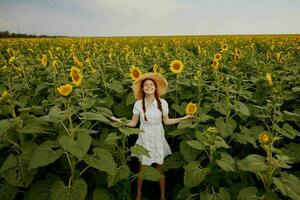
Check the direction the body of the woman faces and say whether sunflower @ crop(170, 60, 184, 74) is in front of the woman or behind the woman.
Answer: behind

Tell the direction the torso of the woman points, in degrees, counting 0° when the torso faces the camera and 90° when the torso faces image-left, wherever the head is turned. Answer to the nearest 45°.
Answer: approximately 0°

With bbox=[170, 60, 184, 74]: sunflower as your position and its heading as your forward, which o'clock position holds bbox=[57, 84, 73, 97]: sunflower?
bbox=[57, 84, 73, 97]: sunflower is roughly at 1 o'clock from bbox=[170, 60, 184, 74]: sunflower.

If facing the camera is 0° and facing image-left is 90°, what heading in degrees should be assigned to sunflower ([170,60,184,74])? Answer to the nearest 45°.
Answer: approximately 0°

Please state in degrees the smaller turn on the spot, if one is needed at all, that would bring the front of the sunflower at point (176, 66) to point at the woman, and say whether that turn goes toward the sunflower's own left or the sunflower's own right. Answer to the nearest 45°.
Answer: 0° — it already faces them

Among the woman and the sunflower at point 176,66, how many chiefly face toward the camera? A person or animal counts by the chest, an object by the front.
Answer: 2
